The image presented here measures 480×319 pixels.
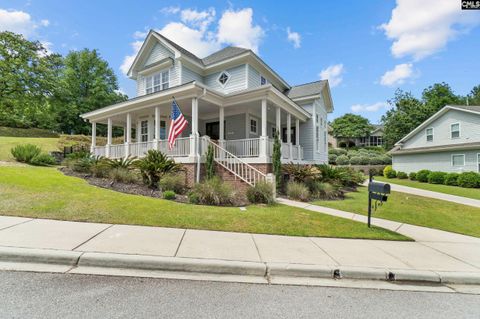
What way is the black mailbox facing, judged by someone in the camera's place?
facing the viewer and to the right of the viewer

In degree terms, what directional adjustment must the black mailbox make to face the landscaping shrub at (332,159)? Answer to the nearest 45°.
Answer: approximately 135° to its left

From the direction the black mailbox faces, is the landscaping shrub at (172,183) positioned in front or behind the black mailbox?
behind

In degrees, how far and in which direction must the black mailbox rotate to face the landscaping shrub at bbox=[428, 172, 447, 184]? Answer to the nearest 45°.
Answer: approximately 135° to its left

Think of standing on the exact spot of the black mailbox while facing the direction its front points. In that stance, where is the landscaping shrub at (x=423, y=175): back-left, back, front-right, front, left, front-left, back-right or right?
back-left

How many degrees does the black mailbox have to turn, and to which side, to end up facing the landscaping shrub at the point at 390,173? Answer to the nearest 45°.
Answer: approximately 135° to its left

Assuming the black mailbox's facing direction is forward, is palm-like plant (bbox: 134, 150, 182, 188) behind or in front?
behind

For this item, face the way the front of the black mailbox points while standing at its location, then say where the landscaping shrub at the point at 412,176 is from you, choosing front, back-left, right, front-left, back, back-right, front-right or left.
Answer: back-left

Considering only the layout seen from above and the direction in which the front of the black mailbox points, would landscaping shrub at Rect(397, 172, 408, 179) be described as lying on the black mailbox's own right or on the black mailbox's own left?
on the black mailbox's own left

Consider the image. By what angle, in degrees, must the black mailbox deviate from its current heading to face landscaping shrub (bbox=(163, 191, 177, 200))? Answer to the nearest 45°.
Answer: approximately 135° to its right

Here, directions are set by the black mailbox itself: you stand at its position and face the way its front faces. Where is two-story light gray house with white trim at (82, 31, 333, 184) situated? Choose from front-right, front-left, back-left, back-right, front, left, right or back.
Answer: back

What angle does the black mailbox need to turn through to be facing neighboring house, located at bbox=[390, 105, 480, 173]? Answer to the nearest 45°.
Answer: approximately 135° to its left

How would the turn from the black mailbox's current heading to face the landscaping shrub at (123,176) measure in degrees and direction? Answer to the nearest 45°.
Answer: approximately 135° to its right

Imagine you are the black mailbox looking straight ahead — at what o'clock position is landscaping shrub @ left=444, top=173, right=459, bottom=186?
The landscaping shrub is roughly at 8 o'clock from the black mailbox.
